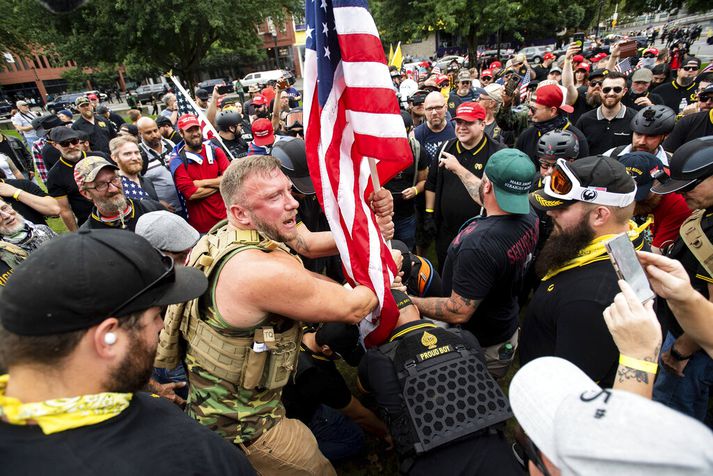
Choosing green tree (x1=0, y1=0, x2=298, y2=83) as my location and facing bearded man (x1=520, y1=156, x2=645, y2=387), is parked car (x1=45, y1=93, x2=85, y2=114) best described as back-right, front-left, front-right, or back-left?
back-right

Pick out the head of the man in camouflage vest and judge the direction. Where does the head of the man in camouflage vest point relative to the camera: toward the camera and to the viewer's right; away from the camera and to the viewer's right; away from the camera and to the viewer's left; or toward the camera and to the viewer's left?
toward the camera and to the viewer's right

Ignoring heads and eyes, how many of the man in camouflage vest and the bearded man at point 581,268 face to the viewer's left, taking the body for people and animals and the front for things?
1

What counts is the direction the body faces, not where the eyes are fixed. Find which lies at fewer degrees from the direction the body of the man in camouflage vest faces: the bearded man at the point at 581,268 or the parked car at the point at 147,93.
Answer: the bearded man

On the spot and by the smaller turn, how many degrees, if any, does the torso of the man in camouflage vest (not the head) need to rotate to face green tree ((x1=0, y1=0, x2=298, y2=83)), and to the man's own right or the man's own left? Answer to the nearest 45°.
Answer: approximately 90° to the man's own left

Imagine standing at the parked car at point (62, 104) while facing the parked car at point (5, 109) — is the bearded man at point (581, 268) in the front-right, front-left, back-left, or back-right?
back-left

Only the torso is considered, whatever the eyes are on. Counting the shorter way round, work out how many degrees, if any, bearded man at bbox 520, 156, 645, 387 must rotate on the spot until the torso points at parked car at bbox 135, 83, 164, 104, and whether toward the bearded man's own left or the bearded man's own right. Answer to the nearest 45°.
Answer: approximately 45° to the bearded man's own right

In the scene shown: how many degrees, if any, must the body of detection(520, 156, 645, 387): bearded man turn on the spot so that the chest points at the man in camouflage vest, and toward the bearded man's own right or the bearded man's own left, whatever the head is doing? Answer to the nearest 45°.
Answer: approximately 45° to the bearded man's own left

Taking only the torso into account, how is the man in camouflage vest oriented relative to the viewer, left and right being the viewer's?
facing to the right of the viewer

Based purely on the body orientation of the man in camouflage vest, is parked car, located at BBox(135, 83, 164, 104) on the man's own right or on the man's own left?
on the man's own left

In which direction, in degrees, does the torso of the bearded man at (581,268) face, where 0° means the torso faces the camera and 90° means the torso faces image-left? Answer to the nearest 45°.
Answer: approximately 90°

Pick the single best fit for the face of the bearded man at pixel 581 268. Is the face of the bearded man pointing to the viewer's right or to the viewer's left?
to the viewer's left
